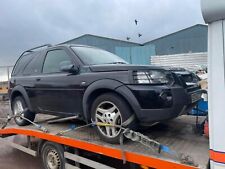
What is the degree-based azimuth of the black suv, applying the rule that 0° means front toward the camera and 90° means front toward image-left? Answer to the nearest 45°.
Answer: approximately 315°
